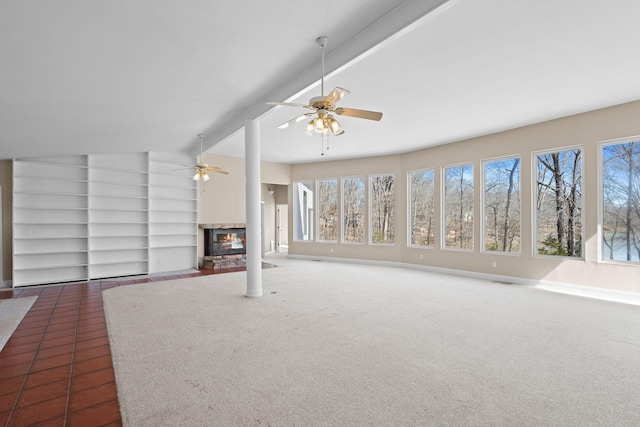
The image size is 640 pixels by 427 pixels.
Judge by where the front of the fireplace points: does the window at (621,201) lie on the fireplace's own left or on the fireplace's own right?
on the fireplace's own left

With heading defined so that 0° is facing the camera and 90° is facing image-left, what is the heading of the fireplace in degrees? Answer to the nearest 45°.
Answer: approximately 0°

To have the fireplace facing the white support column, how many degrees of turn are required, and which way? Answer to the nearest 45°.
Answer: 0° — it already faces it

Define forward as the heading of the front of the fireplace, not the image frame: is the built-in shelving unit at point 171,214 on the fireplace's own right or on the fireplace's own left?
on the fireplace's own right

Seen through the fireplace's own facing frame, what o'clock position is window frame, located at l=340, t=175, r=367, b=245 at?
The window frame is roughly at 9 o'clock from the fireplace.

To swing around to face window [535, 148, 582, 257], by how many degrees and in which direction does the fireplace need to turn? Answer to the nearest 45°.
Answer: approximately 45° to its left

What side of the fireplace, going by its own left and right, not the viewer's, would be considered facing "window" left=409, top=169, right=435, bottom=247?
left

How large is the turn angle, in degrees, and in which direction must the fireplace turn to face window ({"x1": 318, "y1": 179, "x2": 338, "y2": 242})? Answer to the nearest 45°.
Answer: approximately 90° to its left

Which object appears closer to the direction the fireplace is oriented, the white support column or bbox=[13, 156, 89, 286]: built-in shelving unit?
the white support column

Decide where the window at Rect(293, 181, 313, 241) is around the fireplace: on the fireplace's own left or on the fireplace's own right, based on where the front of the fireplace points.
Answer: on the fireplace's own left
